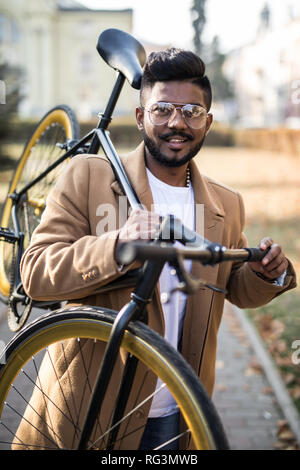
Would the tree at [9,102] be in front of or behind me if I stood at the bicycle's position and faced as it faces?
behind

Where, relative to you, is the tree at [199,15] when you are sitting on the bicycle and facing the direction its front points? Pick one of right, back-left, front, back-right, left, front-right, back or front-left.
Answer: back-left

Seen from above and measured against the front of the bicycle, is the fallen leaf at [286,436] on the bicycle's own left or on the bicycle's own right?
on the bicycle's own left

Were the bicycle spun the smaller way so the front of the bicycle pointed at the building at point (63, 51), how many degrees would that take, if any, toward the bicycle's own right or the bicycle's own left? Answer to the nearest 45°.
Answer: approximately 135° to the bicycle's own left

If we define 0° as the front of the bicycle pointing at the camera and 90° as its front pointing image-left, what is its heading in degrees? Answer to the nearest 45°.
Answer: approximately 315°
